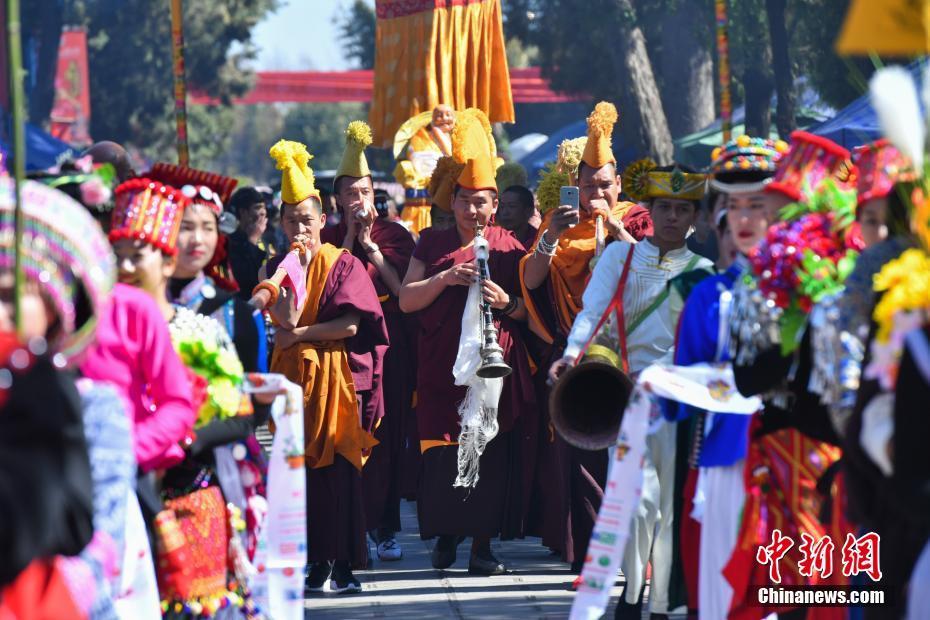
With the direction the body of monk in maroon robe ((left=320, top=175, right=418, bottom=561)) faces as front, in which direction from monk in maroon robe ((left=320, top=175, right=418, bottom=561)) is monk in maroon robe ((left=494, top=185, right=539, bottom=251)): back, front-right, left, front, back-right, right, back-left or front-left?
back-left

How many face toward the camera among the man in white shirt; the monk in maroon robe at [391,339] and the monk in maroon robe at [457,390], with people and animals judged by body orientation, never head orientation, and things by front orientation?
3

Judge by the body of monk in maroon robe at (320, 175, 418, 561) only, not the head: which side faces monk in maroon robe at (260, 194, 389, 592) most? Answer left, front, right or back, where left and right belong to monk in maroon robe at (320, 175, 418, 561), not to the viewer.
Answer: front

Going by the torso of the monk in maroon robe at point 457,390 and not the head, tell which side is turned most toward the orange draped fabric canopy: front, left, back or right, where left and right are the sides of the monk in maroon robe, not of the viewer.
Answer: back

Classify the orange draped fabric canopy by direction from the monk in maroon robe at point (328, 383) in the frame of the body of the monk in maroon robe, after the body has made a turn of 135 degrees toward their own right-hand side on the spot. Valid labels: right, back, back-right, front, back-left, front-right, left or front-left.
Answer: front

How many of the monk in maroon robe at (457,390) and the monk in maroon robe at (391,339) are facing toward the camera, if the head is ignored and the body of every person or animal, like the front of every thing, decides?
2

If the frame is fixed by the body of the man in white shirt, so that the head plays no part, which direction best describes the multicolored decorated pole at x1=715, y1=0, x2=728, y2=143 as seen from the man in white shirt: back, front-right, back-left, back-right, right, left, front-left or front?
back

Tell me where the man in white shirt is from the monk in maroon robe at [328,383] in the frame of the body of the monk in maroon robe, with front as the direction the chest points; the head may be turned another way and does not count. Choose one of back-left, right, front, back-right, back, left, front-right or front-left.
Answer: left

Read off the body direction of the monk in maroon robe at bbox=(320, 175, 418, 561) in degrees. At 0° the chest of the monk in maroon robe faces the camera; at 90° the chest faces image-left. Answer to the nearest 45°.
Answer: approximately 0°

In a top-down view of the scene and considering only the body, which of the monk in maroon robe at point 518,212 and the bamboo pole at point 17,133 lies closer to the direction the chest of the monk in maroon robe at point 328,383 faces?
the bamboo pole
